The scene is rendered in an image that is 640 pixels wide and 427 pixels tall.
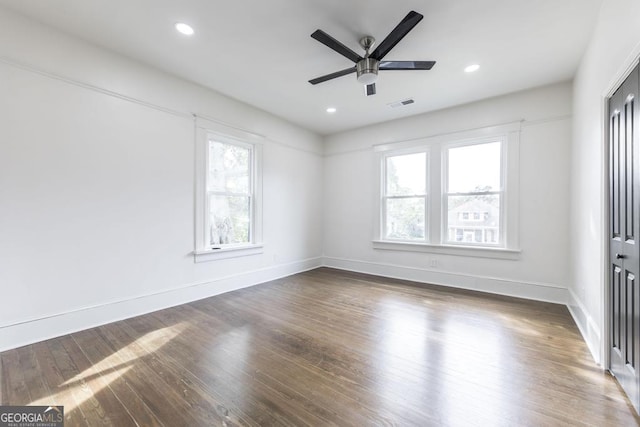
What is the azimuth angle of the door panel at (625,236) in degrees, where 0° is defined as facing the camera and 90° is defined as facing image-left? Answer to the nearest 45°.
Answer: approximately 90°

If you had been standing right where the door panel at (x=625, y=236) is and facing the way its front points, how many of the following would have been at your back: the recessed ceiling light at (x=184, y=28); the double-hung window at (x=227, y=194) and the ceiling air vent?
0

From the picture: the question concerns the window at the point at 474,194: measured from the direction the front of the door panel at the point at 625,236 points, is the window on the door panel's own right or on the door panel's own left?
on the door panel's own right

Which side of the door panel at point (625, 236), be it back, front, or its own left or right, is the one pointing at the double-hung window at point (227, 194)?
front

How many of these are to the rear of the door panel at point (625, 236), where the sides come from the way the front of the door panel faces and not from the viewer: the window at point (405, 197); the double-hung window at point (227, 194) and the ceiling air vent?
0

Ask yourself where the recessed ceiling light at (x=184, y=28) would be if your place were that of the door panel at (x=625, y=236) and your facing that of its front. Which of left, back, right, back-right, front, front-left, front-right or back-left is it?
front-left
